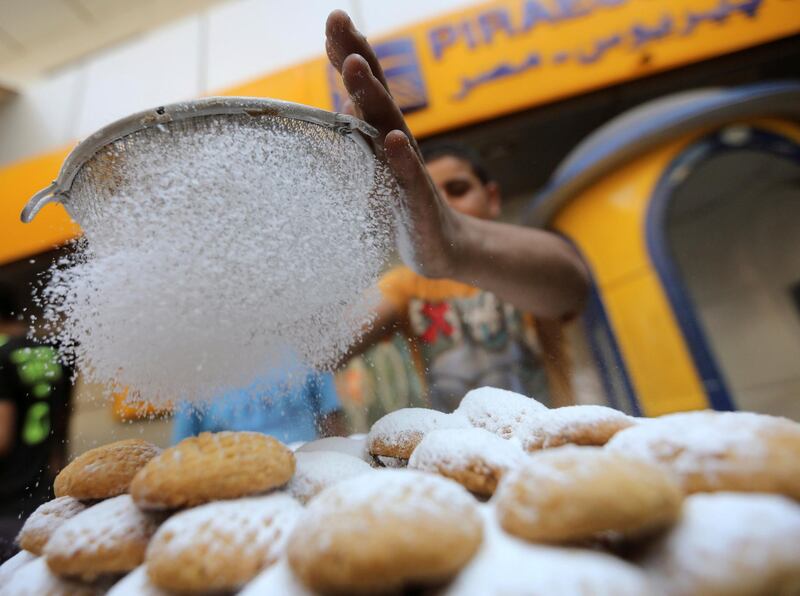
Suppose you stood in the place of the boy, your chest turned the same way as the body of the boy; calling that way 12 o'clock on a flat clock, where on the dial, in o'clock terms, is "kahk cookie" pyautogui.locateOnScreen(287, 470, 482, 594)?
The kahk cookie is roughly at 12 o'clock from the boy.

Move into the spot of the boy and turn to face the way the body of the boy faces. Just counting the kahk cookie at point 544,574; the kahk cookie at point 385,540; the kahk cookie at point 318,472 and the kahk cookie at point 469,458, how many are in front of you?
4

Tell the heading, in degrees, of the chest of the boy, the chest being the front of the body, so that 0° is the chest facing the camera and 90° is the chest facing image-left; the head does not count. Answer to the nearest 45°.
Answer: approximately 0°

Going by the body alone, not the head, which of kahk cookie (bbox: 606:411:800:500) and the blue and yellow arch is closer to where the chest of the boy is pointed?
the kahk cookie

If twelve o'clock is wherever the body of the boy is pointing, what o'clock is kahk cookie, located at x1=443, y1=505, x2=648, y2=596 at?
The kahk cookie is roughly at 12 o'clock from the boy.

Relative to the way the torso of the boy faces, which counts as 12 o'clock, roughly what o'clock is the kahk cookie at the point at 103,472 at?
The kahk cookie is roughly at 1 o'clock from the boy.

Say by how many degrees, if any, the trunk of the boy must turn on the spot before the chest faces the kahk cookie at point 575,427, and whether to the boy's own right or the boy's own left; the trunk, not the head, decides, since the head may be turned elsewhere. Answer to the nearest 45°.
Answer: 0° — they already face it
